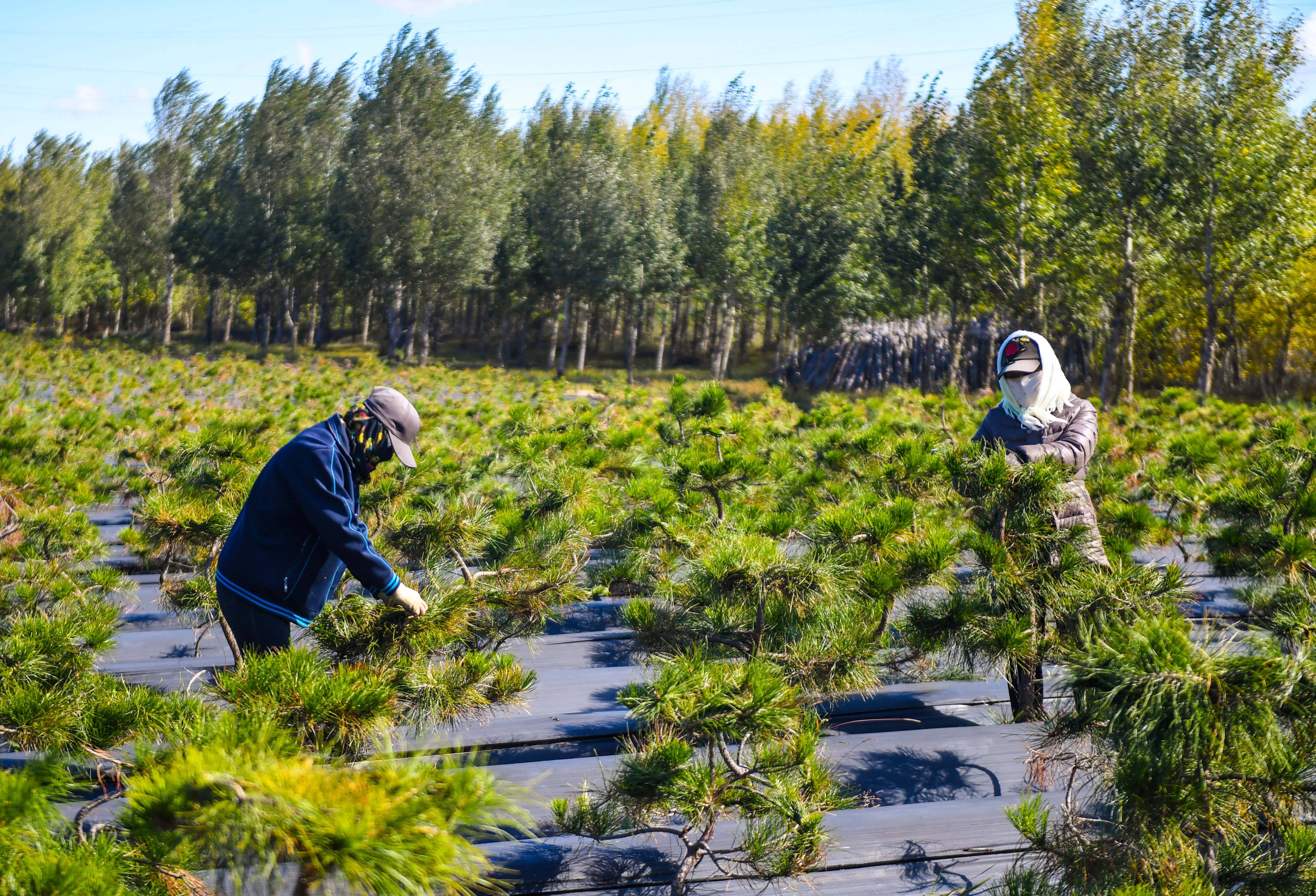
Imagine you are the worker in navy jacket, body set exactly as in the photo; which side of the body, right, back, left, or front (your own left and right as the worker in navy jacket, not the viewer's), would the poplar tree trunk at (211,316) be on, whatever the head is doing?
left

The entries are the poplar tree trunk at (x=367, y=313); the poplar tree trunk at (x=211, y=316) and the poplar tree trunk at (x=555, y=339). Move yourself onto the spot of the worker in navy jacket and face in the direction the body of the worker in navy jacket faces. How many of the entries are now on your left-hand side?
3

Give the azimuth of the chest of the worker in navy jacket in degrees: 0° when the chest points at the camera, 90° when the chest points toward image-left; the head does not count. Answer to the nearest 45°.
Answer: approximately 270°

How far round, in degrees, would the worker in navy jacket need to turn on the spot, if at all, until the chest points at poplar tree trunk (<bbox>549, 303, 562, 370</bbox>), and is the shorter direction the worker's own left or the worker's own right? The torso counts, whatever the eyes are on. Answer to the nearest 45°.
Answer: approximately 90° to the worker's own left

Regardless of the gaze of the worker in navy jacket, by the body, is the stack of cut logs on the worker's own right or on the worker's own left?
on the worker's own left

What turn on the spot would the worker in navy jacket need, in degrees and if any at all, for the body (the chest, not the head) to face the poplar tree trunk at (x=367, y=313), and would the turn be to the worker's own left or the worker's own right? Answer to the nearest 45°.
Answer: approximately 90° to the worker's own left

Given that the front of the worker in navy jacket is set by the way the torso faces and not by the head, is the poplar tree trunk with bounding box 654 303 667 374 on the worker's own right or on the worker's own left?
on the worker's own left
